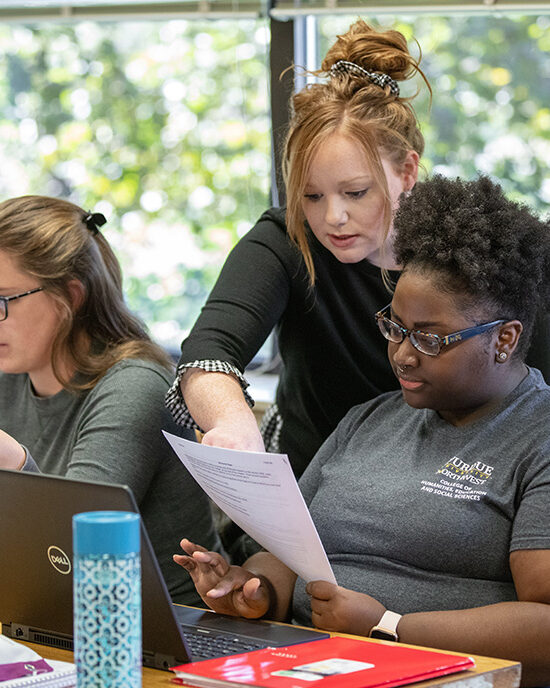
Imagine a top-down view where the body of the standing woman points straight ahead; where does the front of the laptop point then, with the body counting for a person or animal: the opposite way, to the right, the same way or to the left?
the opposite way

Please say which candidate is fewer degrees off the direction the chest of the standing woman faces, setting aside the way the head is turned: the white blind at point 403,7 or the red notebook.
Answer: the red notebook

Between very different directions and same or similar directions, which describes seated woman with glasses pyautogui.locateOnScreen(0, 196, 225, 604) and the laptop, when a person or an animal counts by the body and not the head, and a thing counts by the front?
very different directions

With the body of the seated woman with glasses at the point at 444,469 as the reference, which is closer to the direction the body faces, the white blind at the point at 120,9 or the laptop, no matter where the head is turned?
the laptop

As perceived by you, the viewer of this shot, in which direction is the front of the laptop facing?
facing away from the viewer and to the right of the viewer

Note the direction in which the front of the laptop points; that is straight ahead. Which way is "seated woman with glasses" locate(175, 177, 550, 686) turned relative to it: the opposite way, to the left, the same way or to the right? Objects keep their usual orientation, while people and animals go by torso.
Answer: the opposite way
